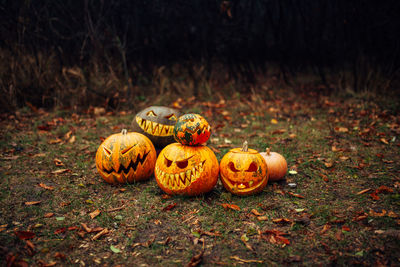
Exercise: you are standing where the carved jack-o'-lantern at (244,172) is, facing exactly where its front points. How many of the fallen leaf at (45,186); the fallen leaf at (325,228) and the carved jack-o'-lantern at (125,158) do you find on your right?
2

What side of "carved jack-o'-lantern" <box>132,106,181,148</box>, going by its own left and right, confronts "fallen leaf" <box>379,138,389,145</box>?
left

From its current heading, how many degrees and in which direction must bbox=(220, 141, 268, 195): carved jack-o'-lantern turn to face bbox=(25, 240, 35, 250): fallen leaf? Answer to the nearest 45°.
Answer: approximately 45° to its right

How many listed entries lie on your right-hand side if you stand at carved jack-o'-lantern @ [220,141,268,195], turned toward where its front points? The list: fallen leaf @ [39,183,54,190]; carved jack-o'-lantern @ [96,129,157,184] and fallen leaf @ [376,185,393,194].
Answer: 2

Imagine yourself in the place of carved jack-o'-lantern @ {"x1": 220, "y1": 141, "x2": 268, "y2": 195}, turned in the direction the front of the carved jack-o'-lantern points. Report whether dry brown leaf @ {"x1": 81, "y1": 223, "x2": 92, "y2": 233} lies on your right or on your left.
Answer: on your right

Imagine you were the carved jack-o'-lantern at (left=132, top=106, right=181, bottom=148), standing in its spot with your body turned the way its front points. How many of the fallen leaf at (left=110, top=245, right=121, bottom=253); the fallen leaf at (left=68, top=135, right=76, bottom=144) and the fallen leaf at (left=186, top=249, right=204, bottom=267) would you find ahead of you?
2

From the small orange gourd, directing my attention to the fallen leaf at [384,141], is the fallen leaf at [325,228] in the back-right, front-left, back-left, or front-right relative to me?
back-right

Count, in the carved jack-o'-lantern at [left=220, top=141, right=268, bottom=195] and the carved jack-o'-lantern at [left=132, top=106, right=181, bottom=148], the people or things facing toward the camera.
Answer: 2

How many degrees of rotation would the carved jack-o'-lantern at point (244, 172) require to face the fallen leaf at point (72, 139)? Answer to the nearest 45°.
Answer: approximately 135° to its right
